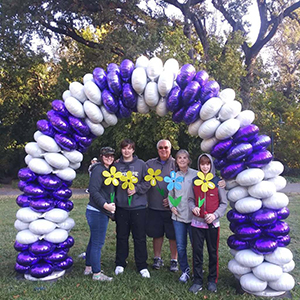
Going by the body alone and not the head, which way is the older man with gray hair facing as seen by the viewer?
toward the camera
